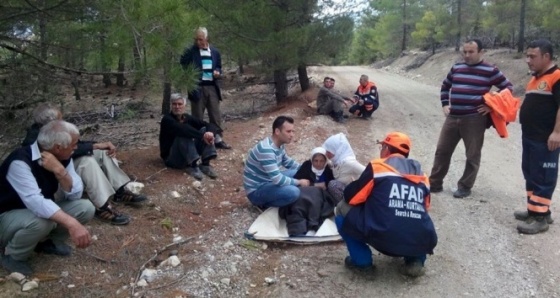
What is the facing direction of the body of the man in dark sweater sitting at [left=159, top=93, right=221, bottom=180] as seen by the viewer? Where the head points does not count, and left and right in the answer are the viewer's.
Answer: facing the viewer and to the right of the viewer

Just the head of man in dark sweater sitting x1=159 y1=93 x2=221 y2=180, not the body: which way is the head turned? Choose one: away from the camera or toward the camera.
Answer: toward the camera

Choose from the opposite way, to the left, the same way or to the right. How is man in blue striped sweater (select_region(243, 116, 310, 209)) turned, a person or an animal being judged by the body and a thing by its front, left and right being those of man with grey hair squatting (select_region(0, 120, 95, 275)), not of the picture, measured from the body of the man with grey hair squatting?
the same way

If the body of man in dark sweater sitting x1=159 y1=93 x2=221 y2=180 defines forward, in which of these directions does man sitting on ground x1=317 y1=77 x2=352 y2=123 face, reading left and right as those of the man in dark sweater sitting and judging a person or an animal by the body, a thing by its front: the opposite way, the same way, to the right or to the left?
the same way

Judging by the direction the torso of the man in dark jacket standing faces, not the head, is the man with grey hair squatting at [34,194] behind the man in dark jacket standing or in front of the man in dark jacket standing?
in front

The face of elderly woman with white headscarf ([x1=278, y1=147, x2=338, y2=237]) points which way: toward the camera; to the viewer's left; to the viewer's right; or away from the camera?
toward the camera

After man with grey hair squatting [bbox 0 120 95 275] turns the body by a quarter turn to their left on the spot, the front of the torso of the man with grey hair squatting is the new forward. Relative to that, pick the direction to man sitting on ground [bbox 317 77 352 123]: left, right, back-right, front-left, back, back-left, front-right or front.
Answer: front

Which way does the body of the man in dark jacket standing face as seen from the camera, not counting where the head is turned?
toward the camera

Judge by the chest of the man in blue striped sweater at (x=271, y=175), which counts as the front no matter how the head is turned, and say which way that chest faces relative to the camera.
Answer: to the viewer's right

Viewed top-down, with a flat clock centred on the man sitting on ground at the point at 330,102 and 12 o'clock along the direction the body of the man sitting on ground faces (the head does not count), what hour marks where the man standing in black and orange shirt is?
The man standing in black and orange shirt is roughly at 1 o'clock from the man sitting on ground.

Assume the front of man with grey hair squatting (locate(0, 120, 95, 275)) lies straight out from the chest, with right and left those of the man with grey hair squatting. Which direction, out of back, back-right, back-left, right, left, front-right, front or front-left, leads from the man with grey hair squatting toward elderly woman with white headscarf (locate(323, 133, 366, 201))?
front-left

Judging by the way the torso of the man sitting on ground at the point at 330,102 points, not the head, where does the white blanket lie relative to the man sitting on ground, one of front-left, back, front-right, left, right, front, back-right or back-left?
front-right

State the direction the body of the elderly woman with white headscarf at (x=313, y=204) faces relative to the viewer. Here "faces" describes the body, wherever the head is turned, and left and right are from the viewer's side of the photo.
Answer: facing the viewer

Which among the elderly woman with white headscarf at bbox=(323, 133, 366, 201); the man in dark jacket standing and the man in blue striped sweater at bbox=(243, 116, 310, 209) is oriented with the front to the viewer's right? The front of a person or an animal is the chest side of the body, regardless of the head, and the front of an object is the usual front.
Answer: the man in blue striped sweater

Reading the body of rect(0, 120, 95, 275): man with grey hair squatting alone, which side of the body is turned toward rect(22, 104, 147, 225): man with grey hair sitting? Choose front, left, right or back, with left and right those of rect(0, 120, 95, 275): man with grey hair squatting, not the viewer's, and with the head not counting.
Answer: left
